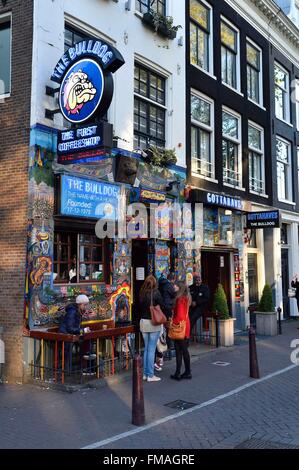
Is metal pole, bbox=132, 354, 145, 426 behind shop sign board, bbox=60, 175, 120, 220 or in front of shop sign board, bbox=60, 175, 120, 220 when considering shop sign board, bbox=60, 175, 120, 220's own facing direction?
in front

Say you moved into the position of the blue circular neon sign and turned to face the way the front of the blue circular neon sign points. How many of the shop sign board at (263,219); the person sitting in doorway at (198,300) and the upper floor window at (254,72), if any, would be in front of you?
0

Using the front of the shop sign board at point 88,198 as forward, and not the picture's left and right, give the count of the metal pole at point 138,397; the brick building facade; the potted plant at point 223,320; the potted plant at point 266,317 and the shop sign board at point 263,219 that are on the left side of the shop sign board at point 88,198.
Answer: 3

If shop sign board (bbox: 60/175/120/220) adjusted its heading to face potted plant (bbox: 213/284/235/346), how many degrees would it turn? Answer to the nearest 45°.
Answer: approximately 90° to its left

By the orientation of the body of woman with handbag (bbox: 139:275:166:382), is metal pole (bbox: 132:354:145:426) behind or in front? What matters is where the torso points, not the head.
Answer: behind

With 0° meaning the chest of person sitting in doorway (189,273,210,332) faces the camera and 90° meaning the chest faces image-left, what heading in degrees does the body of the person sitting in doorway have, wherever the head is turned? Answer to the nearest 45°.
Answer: approximately 45°

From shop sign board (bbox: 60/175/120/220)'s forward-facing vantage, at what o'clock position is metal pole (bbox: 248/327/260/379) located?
The metal pole is roughly at 11 o'clock from the shop sign board.
